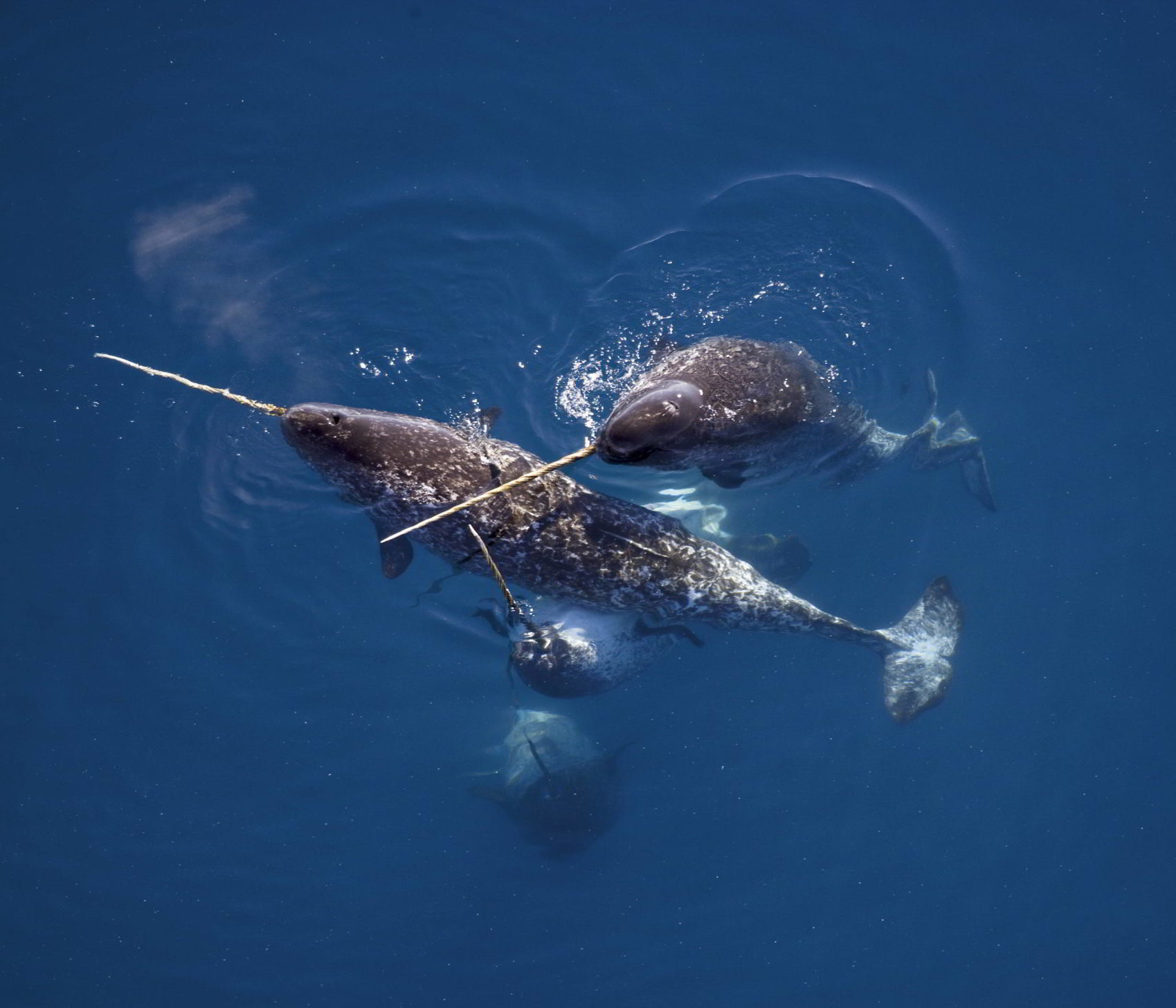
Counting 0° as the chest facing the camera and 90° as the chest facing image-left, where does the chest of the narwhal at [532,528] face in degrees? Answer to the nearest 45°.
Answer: approximately 90°

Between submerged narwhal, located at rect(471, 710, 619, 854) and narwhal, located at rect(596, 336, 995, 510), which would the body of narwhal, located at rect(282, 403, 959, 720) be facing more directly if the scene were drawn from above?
the submerged narwhal
